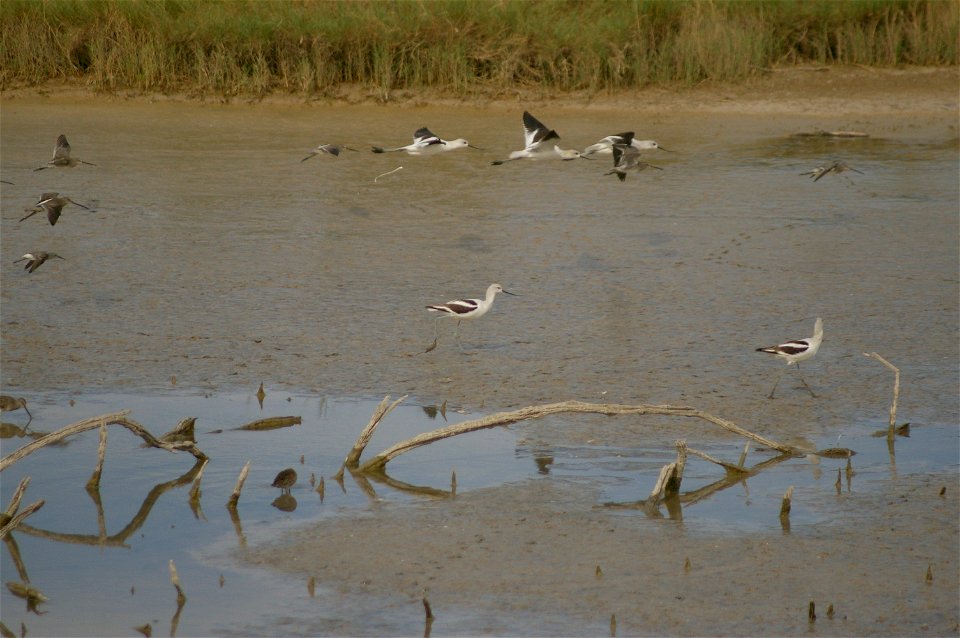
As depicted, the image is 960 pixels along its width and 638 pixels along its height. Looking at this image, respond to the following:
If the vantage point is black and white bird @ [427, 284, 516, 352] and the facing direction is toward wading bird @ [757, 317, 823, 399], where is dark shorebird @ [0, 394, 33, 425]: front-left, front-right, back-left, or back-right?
back-right

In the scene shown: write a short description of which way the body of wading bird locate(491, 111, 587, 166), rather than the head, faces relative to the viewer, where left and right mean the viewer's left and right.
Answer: facing to the right of the viewer

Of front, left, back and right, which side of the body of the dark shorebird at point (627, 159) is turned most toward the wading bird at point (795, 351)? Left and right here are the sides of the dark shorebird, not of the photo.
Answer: right

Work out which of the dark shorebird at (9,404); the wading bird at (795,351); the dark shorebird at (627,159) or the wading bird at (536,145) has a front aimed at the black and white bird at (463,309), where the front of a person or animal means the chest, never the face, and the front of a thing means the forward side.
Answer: the dark shorebird at (9,404)

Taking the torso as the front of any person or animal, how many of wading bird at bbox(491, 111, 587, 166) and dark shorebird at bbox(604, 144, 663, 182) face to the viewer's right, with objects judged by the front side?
2

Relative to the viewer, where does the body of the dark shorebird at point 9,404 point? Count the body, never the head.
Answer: to the viewer's right

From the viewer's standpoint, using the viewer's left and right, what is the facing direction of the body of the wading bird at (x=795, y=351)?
facing to the right of the viewer

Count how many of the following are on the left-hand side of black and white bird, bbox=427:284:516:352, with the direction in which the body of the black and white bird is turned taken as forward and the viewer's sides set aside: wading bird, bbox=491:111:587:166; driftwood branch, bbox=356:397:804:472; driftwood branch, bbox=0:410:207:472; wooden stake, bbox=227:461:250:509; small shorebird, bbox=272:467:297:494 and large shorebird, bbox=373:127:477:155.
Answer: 2

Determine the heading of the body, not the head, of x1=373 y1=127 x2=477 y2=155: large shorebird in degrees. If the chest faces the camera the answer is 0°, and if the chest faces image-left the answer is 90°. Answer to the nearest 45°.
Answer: approximately 270°

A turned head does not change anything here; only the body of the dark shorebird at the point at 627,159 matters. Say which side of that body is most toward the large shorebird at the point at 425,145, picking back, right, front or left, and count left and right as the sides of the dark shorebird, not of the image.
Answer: back

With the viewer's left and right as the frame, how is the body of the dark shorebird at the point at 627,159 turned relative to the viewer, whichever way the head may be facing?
facing to the right of the viewer

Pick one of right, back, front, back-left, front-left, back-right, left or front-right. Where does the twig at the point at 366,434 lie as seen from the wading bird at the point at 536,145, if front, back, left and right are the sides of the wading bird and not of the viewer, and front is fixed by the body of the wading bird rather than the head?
right

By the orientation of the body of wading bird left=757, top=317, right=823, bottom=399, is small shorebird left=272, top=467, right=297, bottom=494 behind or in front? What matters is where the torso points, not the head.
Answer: behind

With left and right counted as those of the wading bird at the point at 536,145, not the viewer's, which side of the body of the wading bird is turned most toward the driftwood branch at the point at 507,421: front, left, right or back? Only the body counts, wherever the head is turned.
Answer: right

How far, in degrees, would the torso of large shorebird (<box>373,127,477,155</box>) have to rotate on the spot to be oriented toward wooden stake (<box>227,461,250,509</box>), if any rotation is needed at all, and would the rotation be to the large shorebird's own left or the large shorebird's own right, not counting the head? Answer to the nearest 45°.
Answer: approximately 90° to the large shorebird's own right

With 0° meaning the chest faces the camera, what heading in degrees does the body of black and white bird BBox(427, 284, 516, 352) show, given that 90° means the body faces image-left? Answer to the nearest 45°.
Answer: approximately 270°
